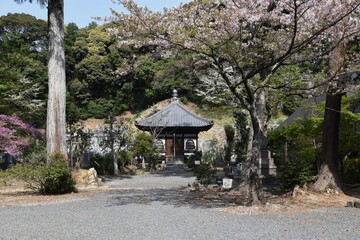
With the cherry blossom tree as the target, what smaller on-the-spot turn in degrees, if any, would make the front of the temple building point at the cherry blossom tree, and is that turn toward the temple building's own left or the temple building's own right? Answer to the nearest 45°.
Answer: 0° — it already faces it

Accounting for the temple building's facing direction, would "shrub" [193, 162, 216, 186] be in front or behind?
in front

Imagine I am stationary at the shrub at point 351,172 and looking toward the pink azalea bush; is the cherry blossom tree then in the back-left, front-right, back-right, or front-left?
front-left

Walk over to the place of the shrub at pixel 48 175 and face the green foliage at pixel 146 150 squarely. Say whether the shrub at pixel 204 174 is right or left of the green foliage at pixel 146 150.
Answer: right

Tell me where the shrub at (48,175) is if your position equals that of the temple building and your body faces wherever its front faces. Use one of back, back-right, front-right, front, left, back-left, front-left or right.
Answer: front

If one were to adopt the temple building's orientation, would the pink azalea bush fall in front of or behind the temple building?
in front

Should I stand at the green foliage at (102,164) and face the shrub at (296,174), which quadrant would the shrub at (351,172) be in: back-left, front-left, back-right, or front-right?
front-left

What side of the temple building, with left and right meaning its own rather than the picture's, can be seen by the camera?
front
